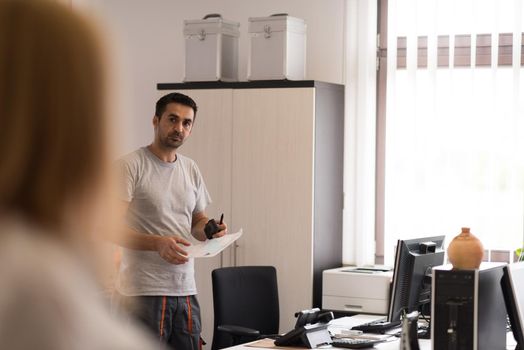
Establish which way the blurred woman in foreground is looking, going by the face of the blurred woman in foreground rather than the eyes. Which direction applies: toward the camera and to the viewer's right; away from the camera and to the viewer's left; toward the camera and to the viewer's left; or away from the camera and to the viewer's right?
away from the camera and to the viewer's right

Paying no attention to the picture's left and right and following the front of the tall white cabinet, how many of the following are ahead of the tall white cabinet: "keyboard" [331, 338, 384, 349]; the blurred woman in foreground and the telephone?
3

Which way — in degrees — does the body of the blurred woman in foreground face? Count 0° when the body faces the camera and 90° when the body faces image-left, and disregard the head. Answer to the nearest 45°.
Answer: approximately 225°

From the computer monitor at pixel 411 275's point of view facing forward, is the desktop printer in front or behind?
in front

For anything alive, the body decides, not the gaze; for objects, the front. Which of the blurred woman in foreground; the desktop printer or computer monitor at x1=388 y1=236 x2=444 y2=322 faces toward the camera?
the desktop printer

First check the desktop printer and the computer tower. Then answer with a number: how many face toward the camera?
2

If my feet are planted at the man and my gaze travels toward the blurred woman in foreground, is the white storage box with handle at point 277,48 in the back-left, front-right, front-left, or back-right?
back-left
